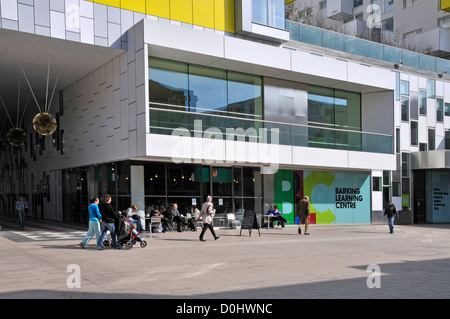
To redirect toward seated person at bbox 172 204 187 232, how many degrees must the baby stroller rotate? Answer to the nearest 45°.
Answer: approximately 90° to its left

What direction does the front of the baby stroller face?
to the viewer's right

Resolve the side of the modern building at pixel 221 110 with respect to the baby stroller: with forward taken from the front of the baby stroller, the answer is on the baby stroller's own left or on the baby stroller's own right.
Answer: on the baby stroller's own left

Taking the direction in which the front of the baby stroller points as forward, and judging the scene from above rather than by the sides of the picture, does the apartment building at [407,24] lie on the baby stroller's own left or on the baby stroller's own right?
on the baby stroller's own left
